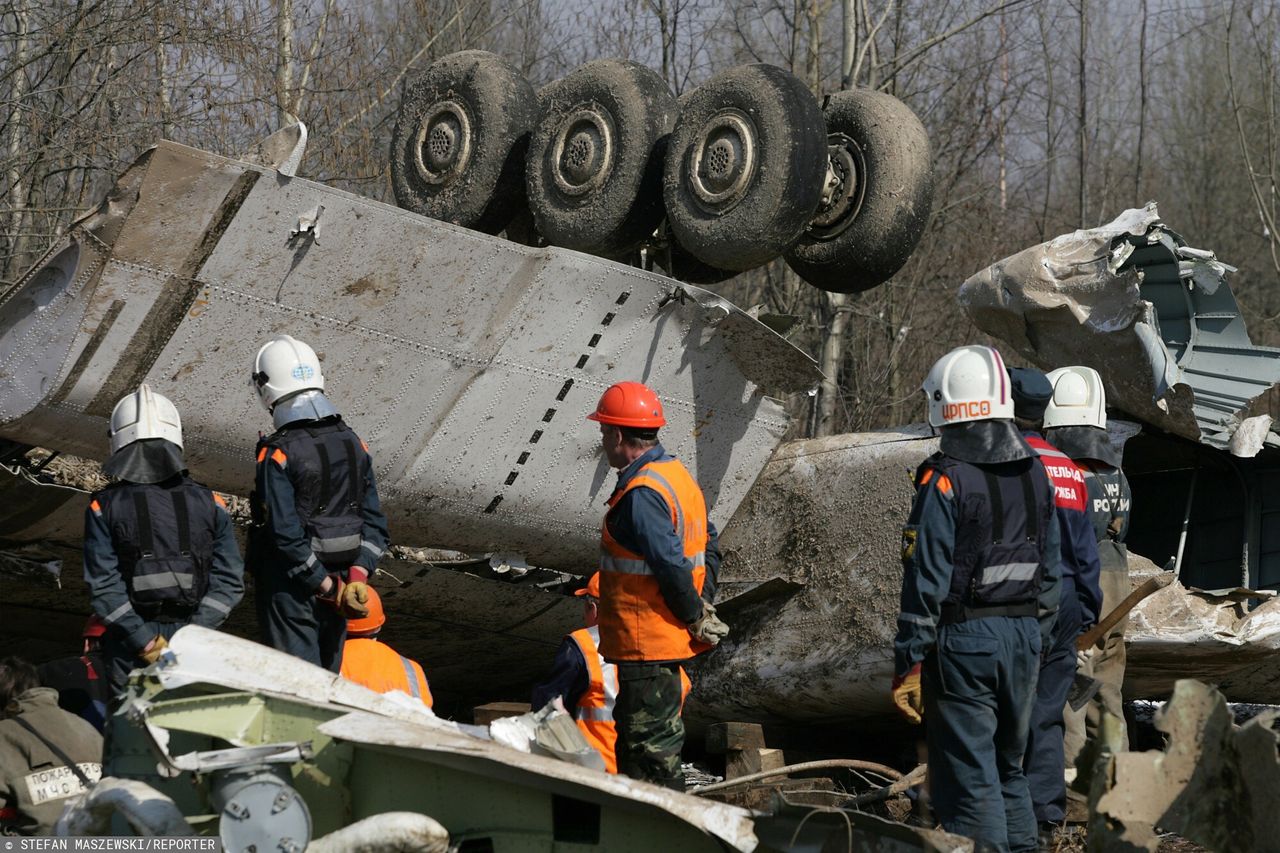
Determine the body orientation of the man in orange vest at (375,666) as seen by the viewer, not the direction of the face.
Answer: away from the camera

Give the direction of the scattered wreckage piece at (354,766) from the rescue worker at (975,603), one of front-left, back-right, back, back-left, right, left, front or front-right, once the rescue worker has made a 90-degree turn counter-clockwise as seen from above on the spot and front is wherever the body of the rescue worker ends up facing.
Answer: front

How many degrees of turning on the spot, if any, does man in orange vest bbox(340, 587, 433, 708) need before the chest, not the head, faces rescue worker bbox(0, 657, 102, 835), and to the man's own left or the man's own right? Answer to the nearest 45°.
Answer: approximately 90° to the man's own left

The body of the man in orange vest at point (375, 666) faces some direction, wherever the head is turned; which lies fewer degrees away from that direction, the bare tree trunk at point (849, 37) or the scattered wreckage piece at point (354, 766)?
the bare tree trunk

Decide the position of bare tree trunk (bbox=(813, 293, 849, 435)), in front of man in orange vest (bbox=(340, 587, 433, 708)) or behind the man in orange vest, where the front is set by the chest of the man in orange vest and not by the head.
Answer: in front

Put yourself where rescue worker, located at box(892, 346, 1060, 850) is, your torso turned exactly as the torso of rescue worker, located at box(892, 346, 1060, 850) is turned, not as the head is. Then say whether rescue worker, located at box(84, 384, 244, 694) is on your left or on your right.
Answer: on your left

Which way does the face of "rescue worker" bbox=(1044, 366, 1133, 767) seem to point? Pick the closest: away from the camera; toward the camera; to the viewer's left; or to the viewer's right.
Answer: away from the camera

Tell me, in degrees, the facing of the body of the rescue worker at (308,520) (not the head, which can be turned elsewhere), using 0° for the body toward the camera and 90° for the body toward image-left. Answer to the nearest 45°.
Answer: approximately 135°

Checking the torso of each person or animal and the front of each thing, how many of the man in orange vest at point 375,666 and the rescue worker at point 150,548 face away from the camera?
2

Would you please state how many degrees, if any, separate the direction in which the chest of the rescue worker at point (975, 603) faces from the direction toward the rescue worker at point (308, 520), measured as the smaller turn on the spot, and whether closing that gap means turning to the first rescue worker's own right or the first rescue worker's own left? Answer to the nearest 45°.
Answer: approximately 45° to the first rescue worker's own left

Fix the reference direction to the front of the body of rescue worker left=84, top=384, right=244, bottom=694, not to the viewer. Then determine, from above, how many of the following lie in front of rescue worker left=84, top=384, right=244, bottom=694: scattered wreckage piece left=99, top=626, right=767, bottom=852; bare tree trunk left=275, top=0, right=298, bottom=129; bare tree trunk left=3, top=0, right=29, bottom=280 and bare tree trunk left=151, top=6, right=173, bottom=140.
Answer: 3

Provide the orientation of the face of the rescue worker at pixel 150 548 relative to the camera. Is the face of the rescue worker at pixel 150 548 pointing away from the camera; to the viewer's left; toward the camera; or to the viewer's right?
away from the camera

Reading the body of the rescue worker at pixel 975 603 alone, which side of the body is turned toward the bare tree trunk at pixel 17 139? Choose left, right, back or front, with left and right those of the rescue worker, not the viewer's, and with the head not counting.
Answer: front

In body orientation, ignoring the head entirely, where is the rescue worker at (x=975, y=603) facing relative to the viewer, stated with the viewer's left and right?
facing away from the viewer and to the left of the viewer

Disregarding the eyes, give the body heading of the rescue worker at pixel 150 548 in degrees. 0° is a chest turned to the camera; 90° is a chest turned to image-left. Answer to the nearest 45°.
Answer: approximately 180°

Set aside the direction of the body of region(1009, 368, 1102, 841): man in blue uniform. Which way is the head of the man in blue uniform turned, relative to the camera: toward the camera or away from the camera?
away from the camera

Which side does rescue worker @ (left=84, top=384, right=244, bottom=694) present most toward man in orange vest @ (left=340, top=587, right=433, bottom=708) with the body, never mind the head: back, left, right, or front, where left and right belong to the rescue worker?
right
